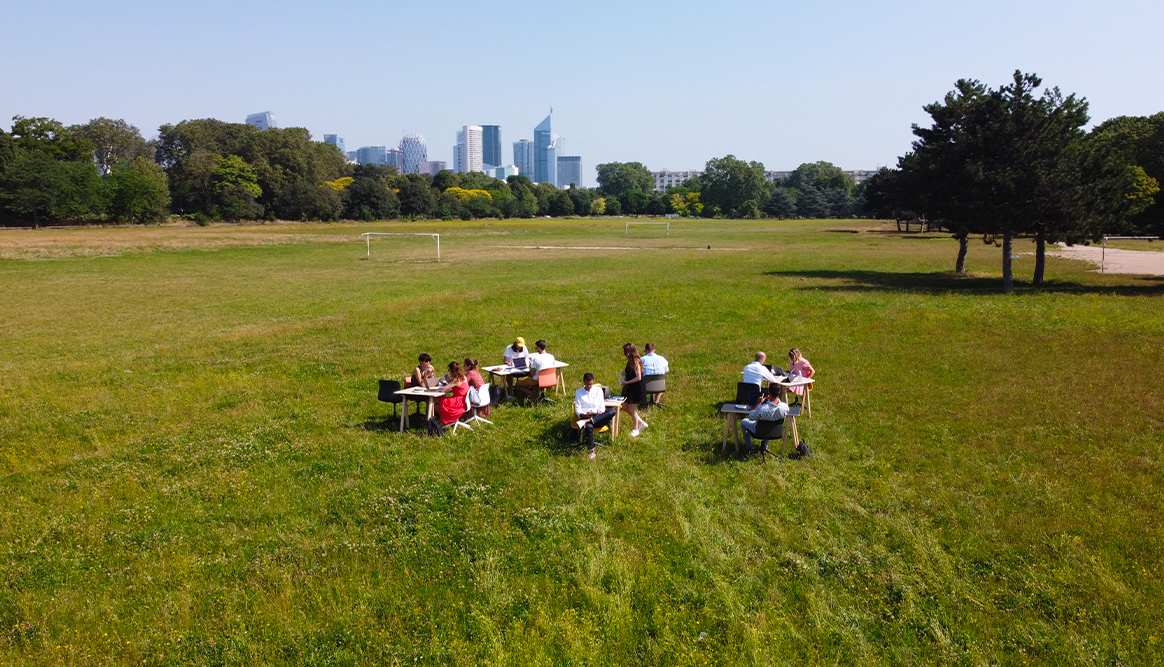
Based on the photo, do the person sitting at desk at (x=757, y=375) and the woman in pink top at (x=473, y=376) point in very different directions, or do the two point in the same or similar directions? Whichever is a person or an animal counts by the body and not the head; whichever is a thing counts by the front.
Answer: very different directions

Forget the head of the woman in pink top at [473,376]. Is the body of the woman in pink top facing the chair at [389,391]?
yes

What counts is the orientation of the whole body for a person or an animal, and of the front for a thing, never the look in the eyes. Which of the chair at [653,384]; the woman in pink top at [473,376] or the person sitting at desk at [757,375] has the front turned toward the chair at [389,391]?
the woman in pink top

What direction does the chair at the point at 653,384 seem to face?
away from the camera

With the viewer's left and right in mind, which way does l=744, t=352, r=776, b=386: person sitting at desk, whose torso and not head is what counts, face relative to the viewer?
facing away from the viewer and to the right of the viewer

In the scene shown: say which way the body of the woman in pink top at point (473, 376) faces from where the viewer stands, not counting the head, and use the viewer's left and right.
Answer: facing to the left of the viewer

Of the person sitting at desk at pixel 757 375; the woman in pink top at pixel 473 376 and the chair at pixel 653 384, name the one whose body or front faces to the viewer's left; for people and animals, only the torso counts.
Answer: the woman in pink top

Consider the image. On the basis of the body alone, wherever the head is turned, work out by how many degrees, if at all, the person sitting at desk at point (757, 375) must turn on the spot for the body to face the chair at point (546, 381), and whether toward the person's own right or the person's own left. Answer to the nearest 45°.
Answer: approximately 135° to the person's own left

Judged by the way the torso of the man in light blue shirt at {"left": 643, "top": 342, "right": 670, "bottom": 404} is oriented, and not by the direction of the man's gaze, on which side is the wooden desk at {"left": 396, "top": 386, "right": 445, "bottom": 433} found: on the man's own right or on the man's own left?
on the man's own left

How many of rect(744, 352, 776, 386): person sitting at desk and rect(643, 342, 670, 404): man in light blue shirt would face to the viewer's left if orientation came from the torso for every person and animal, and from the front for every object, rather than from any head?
0

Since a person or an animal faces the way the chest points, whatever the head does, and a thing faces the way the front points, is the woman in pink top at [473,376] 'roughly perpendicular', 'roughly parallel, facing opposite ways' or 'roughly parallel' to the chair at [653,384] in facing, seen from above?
roughly perpendicular

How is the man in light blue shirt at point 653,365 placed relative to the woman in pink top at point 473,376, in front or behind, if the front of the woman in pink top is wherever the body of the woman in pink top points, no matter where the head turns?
behind

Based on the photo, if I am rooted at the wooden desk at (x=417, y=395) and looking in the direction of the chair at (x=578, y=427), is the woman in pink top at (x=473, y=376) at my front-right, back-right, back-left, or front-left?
front-left

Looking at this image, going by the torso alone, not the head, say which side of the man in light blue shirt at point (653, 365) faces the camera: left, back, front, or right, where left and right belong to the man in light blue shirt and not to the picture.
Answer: back
